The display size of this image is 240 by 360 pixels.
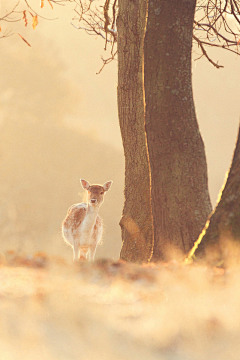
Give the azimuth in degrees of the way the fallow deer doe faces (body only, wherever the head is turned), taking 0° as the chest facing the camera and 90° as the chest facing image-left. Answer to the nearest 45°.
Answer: approximately 0°
